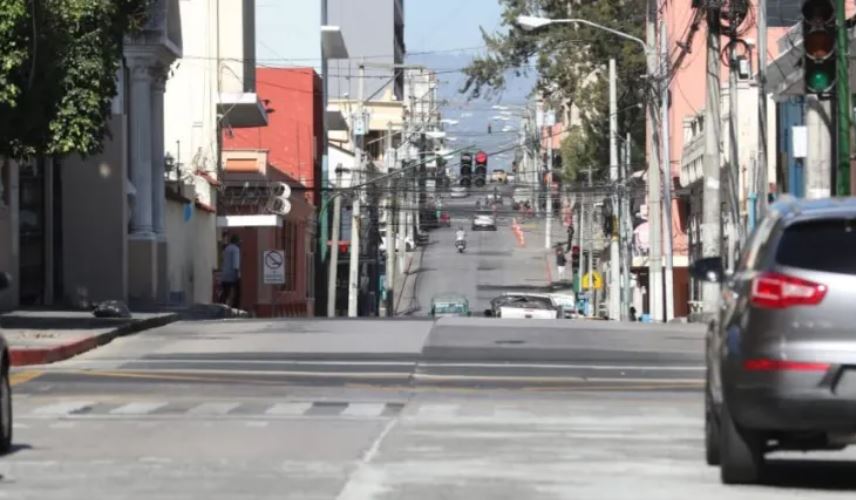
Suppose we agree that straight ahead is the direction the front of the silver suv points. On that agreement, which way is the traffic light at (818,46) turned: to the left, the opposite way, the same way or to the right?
the opposite way

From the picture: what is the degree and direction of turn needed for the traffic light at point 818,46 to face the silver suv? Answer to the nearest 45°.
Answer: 0° — it already faces it

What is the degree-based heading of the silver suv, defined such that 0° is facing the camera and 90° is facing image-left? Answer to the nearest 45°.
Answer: approximately 180°

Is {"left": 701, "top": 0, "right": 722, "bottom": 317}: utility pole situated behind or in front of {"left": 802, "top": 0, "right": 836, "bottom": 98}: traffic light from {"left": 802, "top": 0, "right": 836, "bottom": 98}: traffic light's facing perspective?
behind

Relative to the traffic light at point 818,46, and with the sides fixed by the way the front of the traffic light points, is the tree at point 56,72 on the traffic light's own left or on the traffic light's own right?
on the traffic light's own right
